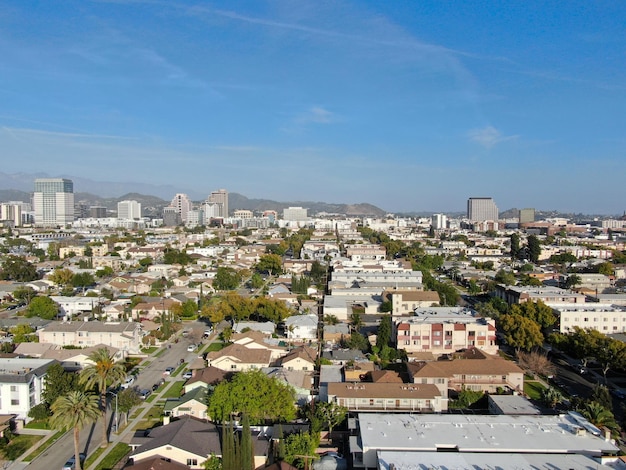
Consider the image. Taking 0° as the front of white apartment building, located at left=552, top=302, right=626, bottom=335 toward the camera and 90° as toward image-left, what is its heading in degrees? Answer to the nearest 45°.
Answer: approximately 0°

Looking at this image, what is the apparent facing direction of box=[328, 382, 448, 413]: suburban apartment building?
toward the camera

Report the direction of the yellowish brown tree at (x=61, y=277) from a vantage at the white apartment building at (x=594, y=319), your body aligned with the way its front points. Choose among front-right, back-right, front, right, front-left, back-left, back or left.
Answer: right

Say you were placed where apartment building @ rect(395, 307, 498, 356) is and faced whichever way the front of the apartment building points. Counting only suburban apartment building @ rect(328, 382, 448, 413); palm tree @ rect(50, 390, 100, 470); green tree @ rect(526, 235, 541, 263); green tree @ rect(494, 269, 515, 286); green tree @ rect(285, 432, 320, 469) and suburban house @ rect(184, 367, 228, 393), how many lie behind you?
2

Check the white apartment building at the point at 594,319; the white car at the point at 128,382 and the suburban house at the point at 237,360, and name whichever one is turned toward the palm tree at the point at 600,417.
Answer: the white apartment building

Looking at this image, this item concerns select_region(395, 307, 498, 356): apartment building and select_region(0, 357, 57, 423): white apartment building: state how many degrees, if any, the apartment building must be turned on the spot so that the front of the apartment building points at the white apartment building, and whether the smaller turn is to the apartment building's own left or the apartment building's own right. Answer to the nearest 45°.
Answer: approximately 45° to the apartment building's own right

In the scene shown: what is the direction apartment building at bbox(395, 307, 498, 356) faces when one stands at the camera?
facing the viewer

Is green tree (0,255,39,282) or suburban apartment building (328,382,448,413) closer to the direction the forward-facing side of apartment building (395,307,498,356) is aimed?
the suburban apartment building

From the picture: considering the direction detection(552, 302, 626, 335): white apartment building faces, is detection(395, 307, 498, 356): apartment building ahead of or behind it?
ahead

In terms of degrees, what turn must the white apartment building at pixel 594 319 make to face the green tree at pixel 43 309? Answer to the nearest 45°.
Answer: approximately 45° to its right

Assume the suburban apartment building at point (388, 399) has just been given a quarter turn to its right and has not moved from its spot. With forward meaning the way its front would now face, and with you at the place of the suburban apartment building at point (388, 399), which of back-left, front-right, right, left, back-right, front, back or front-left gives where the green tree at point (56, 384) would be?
front

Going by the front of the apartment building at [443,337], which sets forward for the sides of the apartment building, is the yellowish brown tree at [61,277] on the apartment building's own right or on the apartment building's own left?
on the apartment building's own right
